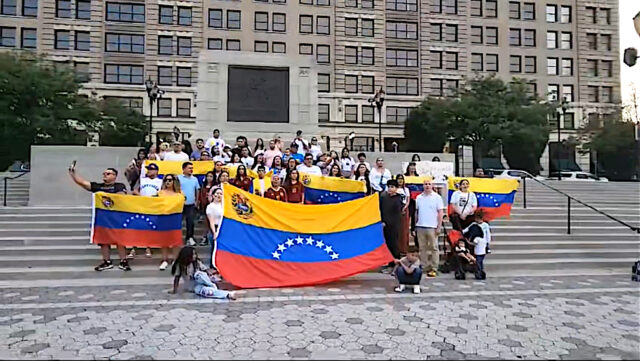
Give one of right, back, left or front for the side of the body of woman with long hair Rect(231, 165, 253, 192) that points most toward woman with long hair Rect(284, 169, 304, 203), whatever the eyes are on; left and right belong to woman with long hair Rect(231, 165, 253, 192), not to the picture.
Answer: left

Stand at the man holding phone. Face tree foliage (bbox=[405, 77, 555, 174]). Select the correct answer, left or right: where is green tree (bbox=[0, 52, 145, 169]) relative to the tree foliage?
left

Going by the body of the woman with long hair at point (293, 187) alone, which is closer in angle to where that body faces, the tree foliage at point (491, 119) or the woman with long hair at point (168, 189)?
the woman with long hair

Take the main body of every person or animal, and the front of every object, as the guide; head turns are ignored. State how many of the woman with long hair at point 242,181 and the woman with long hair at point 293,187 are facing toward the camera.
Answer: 2

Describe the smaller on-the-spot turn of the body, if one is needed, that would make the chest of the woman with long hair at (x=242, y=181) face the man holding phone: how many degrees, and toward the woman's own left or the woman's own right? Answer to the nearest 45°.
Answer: approximately 90° to the woman's own right

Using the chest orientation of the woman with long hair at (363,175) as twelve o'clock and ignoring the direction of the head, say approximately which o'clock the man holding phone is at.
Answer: The man holding phone is roughly at 2 o'clock from the woman with long hair.

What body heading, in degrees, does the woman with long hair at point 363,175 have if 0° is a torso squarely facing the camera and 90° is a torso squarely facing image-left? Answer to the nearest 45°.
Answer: approximately 0°

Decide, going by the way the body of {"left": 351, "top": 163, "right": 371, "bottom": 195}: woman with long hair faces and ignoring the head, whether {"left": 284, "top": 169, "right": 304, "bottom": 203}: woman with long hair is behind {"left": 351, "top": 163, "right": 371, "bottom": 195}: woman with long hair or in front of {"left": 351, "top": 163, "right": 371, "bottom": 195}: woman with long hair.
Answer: in front

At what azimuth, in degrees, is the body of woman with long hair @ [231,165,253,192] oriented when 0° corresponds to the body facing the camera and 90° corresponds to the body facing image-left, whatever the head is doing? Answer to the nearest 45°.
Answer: approximately 0°

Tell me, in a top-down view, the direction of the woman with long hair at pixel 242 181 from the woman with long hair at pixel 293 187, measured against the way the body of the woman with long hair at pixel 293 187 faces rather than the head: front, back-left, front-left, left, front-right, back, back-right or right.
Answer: right

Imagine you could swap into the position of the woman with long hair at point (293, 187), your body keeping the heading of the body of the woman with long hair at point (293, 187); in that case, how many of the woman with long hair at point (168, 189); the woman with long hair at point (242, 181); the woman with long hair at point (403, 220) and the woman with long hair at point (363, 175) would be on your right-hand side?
2

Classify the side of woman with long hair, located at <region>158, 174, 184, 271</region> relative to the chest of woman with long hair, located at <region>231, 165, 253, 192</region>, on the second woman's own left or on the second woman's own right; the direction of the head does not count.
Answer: on the second woman's own right

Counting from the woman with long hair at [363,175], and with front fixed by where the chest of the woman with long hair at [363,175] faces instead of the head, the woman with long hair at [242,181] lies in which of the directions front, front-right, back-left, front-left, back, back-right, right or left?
front-right
